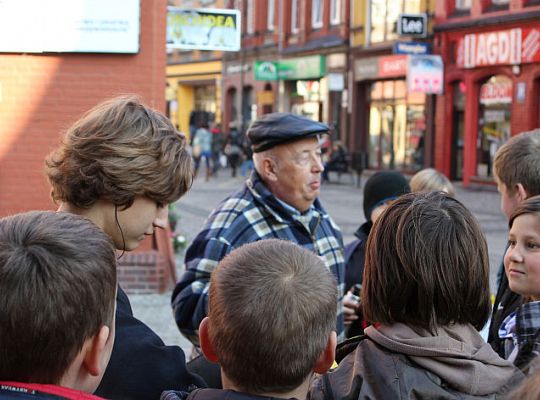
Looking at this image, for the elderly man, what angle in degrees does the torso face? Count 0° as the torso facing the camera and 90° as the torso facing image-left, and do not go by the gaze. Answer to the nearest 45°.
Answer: approximately 315°

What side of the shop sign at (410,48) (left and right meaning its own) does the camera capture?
front

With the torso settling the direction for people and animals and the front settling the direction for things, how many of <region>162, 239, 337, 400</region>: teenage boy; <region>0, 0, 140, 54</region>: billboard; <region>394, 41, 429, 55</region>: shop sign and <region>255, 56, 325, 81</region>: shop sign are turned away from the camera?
1

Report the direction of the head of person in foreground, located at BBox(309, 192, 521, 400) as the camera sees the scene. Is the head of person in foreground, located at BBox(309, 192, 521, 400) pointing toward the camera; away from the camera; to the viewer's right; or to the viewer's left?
away from the camera

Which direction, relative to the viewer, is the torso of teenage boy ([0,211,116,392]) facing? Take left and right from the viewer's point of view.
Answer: facing away from the viewer and to the right of the viewer

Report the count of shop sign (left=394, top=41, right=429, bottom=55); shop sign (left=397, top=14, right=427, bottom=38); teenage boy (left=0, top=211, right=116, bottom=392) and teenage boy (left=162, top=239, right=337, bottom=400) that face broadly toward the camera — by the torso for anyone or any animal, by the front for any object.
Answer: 2

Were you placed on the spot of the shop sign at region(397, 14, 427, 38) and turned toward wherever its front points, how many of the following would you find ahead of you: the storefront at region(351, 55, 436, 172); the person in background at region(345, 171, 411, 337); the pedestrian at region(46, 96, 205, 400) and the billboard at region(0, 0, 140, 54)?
3

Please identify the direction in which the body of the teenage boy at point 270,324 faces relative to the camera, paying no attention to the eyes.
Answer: away from the camera

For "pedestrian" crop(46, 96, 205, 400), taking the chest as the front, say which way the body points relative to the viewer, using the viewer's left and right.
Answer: facing to the right of the viewer

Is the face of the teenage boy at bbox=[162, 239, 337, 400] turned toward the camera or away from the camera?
away from the camera

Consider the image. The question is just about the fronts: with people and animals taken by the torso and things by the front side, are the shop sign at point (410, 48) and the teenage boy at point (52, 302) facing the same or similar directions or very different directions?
very different directions

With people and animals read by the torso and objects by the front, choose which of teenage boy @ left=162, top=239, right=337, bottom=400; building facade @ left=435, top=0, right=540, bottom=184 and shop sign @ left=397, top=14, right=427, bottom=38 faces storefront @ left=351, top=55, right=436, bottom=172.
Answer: the teenage boy

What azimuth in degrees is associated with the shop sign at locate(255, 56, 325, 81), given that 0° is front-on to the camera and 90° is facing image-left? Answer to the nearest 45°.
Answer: approximately 45°

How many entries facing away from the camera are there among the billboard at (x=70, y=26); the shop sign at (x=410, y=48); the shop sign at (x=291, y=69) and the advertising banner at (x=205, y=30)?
0

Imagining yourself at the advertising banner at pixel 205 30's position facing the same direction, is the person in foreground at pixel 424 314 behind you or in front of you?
in front

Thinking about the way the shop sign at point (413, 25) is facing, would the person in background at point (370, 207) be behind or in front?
in front

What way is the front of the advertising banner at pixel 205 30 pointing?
toward the camera
